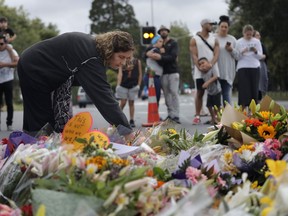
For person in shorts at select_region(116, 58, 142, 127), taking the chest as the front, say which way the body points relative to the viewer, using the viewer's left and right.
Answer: facing the viewer

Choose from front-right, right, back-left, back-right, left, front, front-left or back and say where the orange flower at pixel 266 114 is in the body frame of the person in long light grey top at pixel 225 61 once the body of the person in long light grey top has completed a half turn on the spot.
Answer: back

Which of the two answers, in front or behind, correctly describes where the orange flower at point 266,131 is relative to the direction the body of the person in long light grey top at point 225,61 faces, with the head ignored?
in front

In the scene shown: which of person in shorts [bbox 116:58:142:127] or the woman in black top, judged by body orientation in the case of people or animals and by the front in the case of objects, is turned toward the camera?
the person in shorts

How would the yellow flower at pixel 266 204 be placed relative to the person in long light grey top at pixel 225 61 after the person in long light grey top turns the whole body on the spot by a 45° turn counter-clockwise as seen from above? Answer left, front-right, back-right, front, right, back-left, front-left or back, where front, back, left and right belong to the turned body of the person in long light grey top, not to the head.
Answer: front-right

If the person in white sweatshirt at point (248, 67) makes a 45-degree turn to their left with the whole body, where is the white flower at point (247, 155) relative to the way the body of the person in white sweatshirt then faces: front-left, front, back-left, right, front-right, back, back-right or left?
front-right

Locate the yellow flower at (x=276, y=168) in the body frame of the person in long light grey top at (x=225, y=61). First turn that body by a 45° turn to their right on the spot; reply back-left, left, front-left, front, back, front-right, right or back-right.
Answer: front-left

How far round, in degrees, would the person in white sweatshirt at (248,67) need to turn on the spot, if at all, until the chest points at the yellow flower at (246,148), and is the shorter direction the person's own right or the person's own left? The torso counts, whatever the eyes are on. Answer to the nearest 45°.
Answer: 0° — they already face it

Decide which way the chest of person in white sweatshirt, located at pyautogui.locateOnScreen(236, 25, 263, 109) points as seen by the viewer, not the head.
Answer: toward the camera

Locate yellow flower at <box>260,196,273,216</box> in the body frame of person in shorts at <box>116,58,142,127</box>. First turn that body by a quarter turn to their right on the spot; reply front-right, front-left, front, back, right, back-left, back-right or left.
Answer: left

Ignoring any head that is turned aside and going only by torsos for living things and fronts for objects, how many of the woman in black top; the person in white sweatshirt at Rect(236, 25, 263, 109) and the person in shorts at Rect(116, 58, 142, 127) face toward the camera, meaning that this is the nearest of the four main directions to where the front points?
2

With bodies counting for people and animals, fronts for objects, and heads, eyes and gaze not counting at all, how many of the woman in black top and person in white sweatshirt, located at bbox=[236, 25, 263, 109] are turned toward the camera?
1

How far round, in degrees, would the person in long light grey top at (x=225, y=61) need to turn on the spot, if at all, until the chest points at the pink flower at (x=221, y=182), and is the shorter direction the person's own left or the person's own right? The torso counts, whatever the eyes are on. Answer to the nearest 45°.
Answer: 0° — they already face it

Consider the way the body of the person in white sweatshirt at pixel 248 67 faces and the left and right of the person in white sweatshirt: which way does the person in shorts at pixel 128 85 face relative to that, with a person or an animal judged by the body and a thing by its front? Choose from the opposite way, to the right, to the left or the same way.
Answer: the same way

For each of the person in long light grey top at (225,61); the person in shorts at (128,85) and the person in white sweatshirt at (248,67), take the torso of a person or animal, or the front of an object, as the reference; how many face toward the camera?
3

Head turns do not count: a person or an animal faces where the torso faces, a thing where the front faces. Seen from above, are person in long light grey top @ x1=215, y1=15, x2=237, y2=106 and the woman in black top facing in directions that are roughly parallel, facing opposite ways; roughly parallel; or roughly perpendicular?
roughly perpendicular

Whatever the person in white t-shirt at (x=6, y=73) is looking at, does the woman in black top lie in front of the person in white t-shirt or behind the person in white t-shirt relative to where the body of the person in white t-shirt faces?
in front

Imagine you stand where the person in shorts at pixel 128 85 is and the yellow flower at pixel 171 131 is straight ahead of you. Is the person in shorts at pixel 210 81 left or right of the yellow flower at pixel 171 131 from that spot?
left

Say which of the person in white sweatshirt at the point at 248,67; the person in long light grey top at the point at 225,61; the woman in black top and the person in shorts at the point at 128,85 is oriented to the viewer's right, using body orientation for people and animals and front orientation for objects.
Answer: the woman in black top

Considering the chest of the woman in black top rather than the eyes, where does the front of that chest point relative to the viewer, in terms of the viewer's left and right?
facing to the right of the viewer
